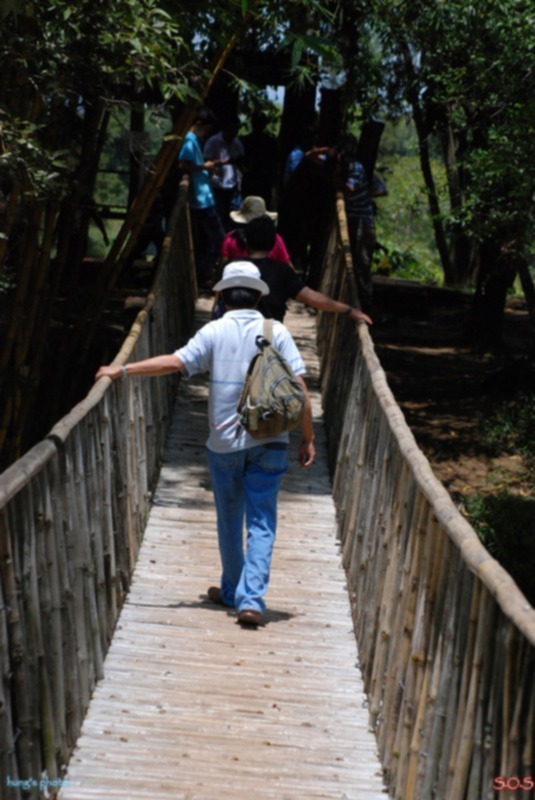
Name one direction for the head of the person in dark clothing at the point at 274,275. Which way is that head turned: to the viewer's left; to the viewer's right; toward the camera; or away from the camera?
away from the camera

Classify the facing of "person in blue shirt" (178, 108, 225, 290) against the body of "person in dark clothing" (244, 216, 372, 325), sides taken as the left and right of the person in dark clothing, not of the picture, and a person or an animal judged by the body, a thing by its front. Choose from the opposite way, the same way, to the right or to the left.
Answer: to the right

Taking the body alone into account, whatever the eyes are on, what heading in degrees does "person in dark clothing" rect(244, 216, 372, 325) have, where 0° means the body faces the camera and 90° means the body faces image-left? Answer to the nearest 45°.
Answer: approximately 180°

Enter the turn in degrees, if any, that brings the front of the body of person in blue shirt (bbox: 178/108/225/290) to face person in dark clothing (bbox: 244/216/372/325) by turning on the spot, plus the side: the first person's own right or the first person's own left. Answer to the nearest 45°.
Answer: approximately 90° to the first person's own right

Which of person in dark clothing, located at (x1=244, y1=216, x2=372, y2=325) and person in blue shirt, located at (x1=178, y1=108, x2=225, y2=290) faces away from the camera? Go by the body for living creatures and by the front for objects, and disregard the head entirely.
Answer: the person in dark clothing

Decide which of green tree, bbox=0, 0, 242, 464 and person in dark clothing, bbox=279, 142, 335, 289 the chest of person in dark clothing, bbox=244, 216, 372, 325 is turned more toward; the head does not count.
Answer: the person in dark clothing

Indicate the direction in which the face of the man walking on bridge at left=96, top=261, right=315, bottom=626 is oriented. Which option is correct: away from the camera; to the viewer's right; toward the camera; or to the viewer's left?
away from the camera

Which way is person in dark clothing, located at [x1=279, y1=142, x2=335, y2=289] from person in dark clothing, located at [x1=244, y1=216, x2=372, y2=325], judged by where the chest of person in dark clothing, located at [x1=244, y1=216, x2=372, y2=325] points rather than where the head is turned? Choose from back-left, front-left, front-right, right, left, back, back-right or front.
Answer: front

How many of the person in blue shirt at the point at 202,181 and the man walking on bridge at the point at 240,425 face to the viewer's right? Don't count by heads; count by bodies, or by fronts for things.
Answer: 1

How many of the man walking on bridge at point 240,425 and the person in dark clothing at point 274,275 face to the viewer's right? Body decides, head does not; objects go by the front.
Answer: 0

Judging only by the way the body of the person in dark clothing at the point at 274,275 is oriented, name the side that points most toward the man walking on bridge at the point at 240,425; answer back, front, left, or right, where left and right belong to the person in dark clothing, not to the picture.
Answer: back

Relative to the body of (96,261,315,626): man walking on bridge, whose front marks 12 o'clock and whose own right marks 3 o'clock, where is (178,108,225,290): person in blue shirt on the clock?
The person in blue shirt is roughly at 12 o'clock from the man walking on bridge.

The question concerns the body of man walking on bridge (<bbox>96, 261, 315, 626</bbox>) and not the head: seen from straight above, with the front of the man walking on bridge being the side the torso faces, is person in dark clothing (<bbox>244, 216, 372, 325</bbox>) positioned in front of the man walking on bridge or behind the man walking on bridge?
in front

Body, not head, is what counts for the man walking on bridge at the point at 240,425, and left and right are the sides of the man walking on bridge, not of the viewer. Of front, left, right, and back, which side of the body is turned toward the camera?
back

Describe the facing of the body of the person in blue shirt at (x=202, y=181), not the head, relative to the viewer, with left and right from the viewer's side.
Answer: facing to the right of the viewer
